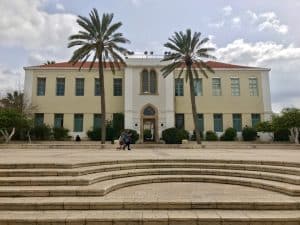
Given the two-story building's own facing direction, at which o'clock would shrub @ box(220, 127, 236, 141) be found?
The shrub is roughly at 9 o'clock from the two-story building.

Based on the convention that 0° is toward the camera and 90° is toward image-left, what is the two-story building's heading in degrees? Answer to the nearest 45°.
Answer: approximately 0°

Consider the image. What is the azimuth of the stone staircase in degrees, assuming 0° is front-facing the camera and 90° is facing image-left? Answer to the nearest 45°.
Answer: approximately 0°

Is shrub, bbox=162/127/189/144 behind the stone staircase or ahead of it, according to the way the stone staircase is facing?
behind

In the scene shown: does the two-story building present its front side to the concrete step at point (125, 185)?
yes

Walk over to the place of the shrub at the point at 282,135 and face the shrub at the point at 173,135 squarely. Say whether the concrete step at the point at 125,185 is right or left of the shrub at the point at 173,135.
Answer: left

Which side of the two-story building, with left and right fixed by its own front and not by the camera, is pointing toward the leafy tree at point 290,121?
left

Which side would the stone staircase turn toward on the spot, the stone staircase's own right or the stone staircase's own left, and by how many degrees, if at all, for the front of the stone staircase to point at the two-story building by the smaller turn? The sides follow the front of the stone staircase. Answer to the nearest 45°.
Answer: approximately 180°

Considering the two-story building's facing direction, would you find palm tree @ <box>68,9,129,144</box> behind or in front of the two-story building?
in front

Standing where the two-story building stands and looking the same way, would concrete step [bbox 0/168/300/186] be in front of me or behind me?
in front

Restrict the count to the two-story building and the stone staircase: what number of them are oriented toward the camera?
2
